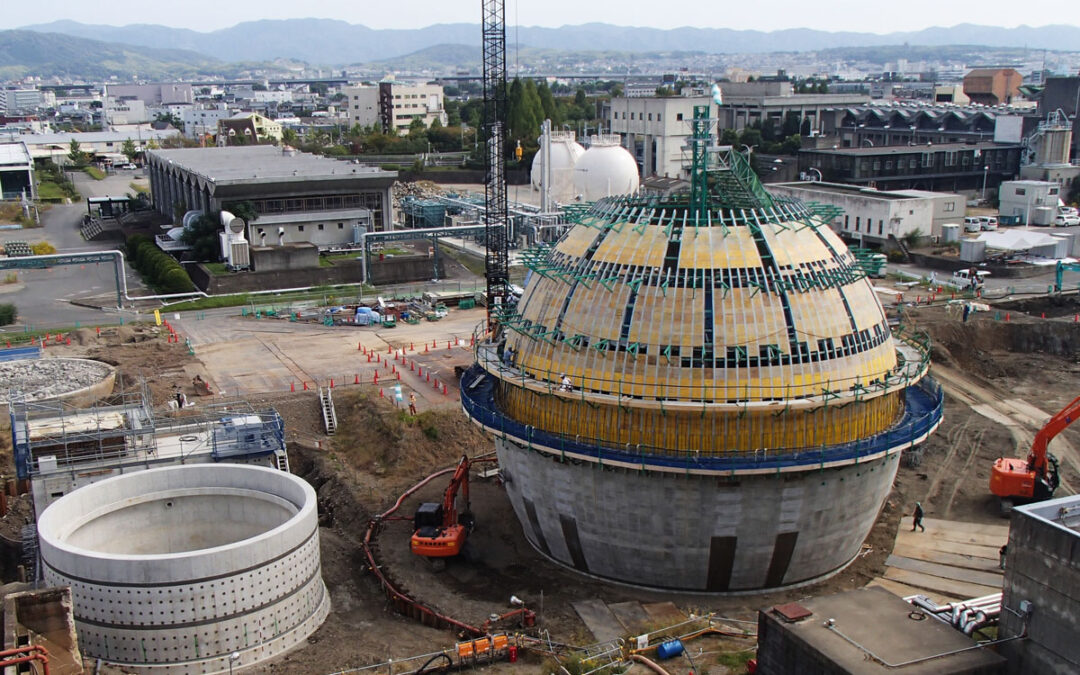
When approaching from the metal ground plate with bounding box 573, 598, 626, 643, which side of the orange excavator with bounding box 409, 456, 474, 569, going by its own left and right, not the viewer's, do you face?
right

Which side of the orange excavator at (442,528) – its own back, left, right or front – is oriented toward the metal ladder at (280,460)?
left

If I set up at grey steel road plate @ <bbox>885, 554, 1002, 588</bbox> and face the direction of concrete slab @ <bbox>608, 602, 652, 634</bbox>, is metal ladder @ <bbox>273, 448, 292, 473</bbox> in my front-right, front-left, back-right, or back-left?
front-right

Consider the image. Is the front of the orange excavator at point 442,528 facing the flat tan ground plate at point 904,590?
no

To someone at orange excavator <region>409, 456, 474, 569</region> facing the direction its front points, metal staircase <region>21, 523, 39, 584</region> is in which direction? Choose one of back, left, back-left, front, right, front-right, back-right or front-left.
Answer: back-left

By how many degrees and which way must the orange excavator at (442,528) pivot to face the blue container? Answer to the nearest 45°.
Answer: approximately 90° to its right

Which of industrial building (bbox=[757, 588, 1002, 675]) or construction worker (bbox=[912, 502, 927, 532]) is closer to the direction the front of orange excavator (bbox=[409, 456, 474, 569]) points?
the construction worker

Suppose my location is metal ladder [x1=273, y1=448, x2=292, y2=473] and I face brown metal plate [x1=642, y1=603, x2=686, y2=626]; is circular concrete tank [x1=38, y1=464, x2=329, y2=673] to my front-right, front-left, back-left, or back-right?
front-right

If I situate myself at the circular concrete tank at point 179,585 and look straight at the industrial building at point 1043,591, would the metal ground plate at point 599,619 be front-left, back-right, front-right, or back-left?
front-left

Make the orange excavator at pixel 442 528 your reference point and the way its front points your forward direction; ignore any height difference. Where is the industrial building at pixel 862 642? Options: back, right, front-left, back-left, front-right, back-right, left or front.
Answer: right

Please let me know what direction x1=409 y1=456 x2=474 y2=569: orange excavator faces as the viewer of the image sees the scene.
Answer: facing away from the viewer and to the right of the viewer

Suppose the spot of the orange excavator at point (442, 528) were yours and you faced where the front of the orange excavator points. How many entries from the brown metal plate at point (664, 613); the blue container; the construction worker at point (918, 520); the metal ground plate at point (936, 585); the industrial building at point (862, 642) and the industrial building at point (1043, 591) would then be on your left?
0

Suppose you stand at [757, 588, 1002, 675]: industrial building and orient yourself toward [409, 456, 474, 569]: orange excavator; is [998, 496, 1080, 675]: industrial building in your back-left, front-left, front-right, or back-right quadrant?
back-right

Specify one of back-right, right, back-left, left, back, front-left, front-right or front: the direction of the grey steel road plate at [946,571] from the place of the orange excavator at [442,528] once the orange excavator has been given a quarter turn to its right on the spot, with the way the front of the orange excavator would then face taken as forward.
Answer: front-left

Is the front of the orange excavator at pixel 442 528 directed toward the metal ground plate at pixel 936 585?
no

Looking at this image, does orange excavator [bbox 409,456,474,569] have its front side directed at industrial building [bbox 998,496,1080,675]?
no

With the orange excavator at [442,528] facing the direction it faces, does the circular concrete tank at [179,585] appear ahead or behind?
behind
